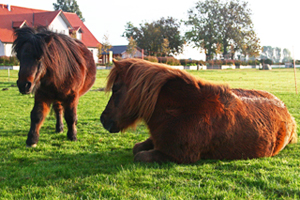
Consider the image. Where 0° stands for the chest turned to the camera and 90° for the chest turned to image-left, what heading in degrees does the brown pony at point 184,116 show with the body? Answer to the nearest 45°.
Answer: approximately 90°

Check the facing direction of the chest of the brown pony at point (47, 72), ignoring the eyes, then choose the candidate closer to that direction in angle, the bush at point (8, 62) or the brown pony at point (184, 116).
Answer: the brown pony

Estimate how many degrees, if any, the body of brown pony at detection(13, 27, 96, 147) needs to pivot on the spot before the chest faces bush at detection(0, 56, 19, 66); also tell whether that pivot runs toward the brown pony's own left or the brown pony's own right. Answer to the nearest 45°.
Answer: approximately 135° to the brown pony's own right

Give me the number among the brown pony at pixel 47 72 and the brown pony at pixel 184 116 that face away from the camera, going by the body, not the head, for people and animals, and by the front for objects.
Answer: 0

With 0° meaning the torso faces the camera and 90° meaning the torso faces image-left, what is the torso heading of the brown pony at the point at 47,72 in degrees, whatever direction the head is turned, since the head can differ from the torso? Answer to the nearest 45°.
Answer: approximately 45°

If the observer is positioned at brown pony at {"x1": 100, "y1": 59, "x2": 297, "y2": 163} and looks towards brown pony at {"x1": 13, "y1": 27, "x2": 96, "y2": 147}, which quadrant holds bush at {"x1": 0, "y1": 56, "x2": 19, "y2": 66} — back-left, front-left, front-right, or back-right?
front-right

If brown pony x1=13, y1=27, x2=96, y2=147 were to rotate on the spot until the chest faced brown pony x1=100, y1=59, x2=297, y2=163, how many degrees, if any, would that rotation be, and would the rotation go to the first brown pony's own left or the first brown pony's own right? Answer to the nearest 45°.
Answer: approximately 90° to the first brown pony's own left

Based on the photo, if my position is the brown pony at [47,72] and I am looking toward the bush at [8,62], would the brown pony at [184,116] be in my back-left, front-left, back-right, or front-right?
back-right

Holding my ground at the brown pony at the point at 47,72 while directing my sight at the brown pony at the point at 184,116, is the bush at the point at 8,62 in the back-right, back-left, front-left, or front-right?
back-left

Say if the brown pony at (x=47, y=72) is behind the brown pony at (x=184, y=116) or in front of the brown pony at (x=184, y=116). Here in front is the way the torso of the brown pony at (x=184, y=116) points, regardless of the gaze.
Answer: in front

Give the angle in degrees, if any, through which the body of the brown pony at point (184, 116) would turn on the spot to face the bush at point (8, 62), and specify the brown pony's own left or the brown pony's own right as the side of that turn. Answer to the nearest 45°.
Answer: approximately 45° to the brown pony's own right
